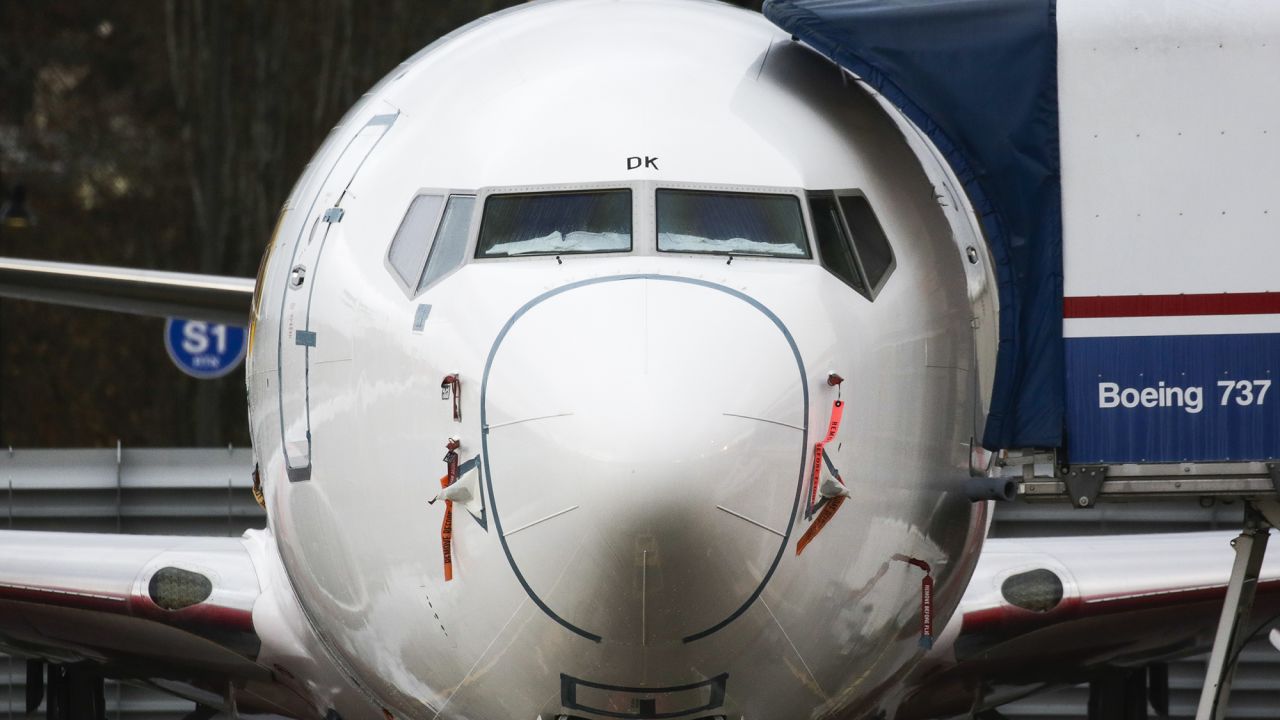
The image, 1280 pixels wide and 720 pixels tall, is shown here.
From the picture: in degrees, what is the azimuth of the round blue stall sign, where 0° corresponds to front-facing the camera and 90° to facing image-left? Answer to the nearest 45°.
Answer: approximately 0°

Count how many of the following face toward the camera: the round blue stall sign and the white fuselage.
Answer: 2

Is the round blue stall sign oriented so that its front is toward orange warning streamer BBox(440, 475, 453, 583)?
yes

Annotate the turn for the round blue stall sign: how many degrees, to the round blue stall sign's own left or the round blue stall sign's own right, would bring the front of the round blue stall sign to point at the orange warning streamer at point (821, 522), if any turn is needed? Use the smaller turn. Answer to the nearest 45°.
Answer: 0° — it already faces it

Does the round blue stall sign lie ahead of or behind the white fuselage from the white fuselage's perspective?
behind

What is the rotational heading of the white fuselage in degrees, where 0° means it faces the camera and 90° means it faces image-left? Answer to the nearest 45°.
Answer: approximately 0°

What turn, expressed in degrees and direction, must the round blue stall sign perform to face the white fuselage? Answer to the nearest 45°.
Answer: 0° — it already faces it

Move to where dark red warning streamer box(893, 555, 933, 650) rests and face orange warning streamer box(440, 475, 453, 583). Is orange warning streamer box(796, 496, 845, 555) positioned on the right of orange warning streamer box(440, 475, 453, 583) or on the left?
left
